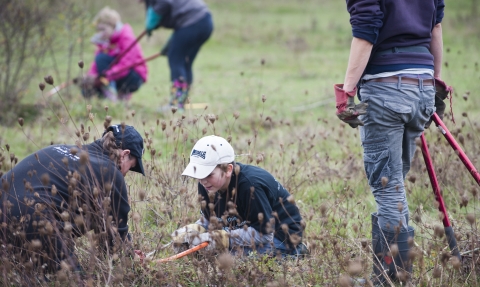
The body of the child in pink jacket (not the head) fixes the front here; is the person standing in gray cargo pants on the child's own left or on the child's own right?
on the child's own left

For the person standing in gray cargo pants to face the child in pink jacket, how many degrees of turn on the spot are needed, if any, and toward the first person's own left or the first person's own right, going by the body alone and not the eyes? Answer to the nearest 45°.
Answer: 0° — they already face them

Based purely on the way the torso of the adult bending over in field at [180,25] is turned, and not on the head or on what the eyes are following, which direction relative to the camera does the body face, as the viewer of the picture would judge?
to the viewer's left

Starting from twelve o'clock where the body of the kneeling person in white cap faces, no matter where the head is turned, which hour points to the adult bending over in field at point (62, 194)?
The adult bending over in field is roughly at 1 o'clock from the kneeling person in white cap.

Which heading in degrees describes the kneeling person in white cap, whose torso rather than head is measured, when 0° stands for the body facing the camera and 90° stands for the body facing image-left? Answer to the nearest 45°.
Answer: approximately 45°

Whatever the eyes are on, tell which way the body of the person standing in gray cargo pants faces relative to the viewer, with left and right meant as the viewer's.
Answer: facing away from the viewer and to the left of the viewer

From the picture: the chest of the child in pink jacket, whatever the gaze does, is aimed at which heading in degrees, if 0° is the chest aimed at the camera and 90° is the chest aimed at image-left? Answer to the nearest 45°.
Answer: approximately 45°

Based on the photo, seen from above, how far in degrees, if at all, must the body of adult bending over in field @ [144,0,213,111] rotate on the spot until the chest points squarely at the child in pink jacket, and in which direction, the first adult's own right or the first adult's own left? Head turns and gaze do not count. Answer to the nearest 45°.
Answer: approximately 45° to the first adult's own right
